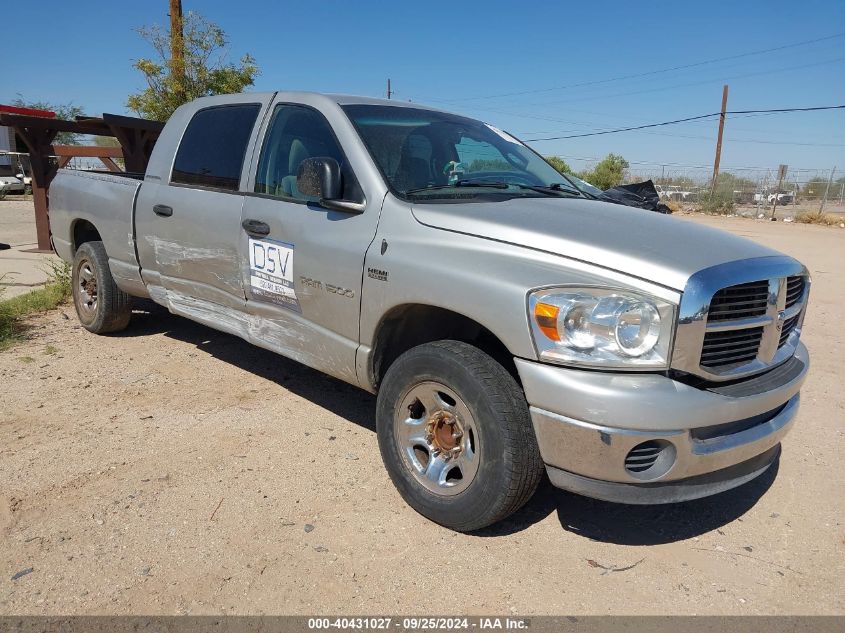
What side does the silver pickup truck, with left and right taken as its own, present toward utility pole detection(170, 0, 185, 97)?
back

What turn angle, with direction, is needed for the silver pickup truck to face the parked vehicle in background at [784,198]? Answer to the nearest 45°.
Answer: approximately 90° to its left

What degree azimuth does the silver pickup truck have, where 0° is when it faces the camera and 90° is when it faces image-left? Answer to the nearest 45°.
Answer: approximately 315°

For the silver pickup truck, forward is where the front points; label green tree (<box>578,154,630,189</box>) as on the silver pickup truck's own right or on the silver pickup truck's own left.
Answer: on the silver pickup truck's own left

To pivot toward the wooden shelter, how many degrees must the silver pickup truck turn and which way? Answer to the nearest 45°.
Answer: approximately 180°

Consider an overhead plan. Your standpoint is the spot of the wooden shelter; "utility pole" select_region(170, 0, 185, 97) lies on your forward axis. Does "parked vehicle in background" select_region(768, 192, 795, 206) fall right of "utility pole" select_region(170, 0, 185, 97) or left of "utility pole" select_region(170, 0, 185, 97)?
right
